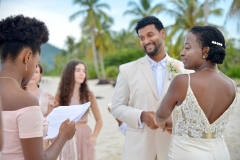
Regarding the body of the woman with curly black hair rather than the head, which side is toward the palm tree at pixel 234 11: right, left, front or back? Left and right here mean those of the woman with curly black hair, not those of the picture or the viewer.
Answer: front

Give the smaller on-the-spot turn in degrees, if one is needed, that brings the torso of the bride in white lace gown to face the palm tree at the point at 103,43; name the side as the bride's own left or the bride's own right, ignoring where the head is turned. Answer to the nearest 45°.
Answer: approximately 45° to the bride's own right

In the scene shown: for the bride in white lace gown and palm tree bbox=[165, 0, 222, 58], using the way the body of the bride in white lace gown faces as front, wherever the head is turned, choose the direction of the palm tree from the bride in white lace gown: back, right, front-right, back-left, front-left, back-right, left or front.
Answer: front-right

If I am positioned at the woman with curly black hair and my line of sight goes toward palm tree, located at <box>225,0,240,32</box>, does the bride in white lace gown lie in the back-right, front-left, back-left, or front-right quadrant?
front-right

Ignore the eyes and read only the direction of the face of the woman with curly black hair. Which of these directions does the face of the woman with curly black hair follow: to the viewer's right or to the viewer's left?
to the viewer's right

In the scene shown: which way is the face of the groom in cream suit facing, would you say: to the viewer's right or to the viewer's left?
to the viewer's right

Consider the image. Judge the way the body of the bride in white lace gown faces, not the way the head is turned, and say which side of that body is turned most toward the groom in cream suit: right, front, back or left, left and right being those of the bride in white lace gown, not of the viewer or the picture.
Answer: front

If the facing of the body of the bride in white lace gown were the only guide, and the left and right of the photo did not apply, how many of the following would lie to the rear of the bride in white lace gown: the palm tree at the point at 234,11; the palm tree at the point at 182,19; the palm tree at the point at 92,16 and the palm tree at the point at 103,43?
0

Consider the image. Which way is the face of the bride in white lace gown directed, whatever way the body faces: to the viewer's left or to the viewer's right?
to the viewer's left

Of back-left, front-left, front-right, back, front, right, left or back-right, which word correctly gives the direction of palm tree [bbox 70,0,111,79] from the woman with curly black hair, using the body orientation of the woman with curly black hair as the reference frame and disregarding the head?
front-left

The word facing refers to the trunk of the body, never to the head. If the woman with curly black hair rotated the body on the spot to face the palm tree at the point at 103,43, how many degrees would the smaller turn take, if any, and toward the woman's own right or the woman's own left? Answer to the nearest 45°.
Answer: approximately 45° to the woman's own left

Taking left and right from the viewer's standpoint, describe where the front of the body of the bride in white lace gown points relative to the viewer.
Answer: facing away from the viewer and to the left of the viewer

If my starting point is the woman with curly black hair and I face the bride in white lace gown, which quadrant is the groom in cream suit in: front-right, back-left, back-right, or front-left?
front-left

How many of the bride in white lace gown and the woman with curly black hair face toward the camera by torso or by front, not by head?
0

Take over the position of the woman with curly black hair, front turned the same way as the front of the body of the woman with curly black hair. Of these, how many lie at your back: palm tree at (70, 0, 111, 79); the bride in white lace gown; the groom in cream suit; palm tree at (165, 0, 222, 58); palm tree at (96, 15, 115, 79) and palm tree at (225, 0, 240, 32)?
0

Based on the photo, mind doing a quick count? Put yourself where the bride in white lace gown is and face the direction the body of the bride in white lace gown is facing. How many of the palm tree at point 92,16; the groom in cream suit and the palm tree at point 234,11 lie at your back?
0

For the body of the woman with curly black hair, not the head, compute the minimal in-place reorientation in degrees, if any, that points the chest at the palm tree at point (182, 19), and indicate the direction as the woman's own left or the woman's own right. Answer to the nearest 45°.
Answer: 0° — they already face it

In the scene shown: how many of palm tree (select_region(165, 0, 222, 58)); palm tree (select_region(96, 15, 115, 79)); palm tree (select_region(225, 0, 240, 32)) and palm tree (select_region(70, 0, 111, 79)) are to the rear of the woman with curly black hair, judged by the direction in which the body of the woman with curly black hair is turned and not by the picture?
0

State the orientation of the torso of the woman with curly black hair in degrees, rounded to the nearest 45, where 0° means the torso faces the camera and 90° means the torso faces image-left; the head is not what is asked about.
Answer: approximately 225°
